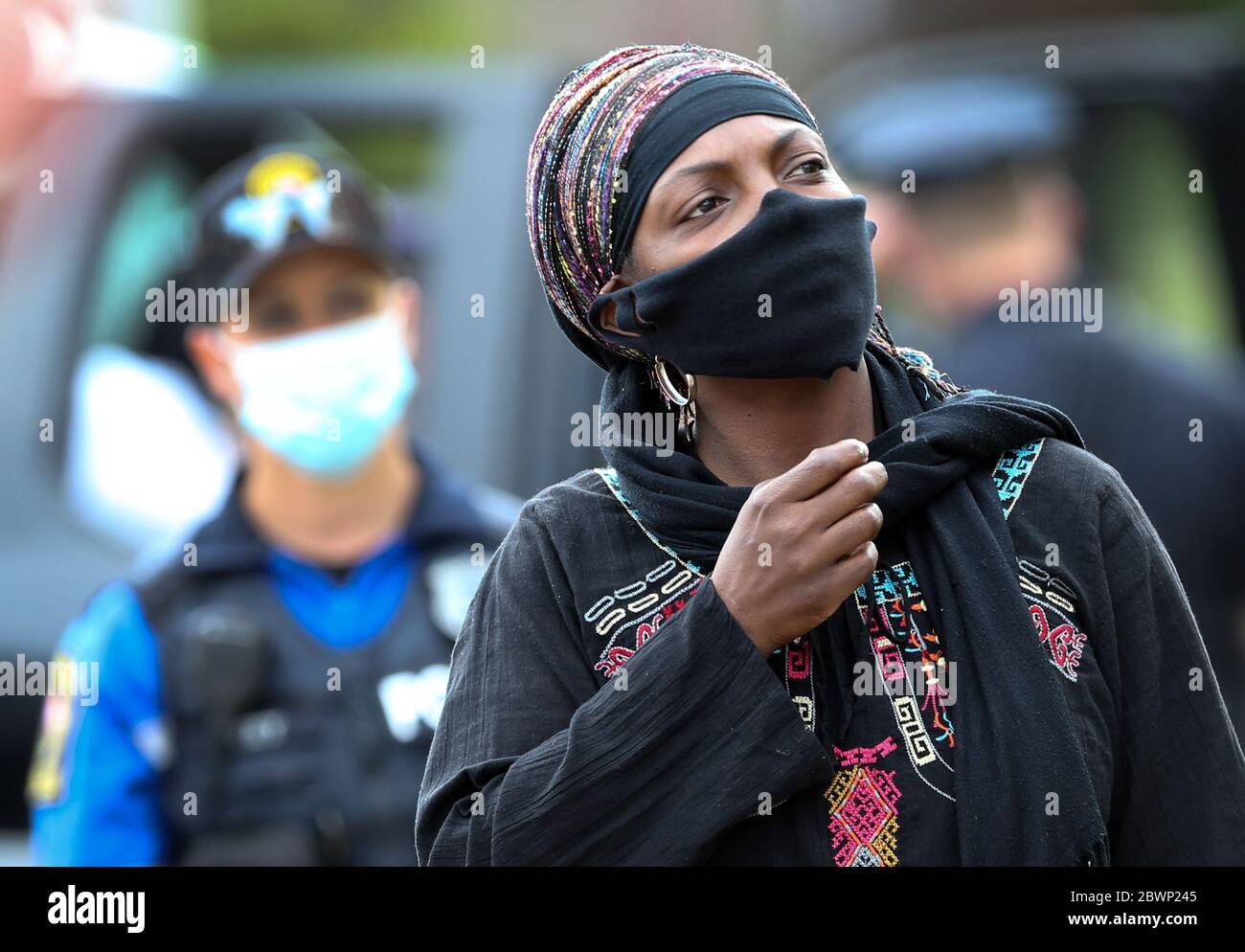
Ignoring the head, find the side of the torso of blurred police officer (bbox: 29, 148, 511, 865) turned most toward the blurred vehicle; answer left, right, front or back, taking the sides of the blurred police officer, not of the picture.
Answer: back

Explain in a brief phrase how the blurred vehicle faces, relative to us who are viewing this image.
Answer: facing to the left of the viewer

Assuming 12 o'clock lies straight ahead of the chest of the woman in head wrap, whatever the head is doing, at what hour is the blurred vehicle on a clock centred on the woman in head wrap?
The blurred vehicle is roughly at 5 o'clock from the woman in head wrap.

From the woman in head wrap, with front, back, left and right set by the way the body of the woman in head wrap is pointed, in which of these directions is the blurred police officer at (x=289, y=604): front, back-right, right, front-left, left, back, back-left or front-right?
back-right

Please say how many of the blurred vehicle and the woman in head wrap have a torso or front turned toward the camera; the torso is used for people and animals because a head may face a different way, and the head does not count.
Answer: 1

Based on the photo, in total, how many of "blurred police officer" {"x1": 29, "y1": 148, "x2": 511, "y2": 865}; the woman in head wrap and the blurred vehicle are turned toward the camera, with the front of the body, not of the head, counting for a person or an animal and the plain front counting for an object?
2
